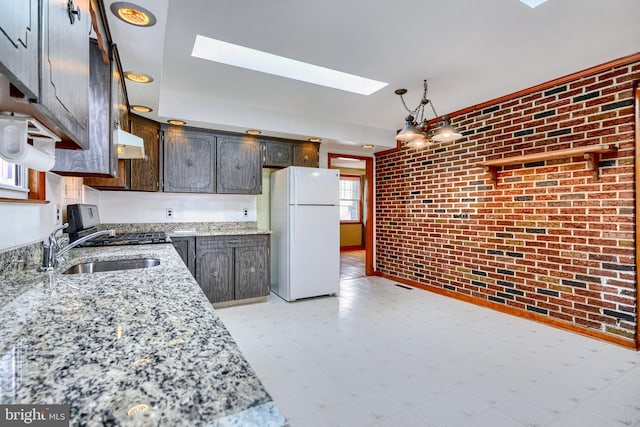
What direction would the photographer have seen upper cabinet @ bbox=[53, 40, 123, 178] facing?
facing to the right of the viewer

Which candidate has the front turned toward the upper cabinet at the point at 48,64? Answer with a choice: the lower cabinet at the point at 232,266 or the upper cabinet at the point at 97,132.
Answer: the lower cabinet

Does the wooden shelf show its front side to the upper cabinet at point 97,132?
yes

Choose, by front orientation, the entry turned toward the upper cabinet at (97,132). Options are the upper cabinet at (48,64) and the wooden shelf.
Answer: the wooden shelf

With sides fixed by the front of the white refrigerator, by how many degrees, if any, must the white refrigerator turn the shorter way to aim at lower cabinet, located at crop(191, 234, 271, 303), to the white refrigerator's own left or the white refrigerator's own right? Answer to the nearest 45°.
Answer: approximately 135° to the white refrigerator's own right

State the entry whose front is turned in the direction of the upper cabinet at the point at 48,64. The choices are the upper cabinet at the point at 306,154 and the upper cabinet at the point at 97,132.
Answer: the upper cabinet at the point at 306,154

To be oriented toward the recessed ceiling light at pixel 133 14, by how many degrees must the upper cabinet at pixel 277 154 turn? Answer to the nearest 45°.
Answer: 0° — it already faces it

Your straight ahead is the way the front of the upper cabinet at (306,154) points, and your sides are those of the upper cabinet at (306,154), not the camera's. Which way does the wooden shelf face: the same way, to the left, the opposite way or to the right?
to the right
